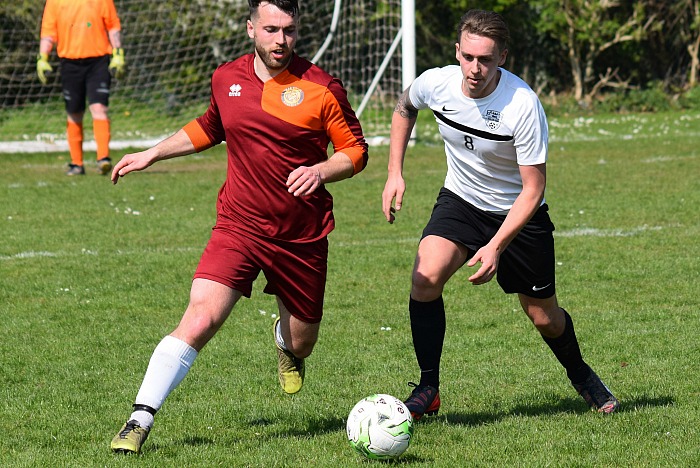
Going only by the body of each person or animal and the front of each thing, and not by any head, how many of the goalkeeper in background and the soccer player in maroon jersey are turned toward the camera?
2

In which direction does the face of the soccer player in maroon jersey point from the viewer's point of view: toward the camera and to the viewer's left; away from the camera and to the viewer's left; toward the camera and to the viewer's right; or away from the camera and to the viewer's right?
toward the camera and to the viewer's right

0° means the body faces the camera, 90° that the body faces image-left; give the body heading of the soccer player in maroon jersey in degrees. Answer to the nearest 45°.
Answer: approximately 0°

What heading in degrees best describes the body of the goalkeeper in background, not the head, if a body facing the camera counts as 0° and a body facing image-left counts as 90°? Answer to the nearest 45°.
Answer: approximately 0°

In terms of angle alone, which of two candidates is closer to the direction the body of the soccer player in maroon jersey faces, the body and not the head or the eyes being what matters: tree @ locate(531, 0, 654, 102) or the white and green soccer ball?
the white and green soccer ball

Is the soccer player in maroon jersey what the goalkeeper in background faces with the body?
yes

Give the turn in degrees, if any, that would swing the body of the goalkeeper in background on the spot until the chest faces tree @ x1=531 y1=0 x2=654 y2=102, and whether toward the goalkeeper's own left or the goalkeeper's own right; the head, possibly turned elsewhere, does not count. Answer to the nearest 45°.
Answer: approximately 135° to the goalkeeper's own left

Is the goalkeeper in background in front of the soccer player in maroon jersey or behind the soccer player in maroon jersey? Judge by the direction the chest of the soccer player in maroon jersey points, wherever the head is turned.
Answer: behind
